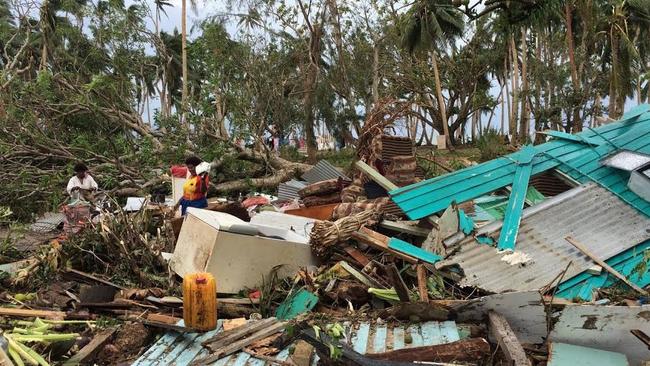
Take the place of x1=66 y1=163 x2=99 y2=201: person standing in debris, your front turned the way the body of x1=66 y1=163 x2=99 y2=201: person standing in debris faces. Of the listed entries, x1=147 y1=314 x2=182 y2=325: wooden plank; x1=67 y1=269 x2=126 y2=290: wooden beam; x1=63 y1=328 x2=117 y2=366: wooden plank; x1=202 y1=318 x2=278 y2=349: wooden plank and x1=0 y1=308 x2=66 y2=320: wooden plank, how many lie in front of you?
5

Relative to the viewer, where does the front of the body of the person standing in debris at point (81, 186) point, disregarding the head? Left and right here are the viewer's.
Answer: facing the viewer

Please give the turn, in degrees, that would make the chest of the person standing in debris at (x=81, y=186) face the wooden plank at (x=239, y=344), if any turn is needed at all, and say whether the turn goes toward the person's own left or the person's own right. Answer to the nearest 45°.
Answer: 0° — they already face it

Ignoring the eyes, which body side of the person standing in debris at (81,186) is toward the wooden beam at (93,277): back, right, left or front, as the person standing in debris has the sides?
front

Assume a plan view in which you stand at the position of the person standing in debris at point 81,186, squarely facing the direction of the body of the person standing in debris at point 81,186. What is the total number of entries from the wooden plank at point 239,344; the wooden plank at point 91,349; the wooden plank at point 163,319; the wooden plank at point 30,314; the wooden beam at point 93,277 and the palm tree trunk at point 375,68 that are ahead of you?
5

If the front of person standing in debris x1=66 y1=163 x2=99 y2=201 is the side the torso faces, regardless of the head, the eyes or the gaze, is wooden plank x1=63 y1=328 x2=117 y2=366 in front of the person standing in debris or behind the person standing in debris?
in front

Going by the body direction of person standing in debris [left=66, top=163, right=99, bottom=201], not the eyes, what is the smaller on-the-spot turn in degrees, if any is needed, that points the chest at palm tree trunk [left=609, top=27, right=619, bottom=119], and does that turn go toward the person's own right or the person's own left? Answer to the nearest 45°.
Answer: approximately 90° to the person's own left

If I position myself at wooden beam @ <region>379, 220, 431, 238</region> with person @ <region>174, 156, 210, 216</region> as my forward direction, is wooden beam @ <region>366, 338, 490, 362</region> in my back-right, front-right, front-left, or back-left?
back-left

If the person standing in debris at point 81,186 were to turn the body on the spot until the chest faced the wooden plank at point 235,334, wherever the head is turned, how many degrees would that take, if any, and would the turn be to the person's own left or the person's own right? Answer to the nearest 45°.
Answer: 0° — they already face it

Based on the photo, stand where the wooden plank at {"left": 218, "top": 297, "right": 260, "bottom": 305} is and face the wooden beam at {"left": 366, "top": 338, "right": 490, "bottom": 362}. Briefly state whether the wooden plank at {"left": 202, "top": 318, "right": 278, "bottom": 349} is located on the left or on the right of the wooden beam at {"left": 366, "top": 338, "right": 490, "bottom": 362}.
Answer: right

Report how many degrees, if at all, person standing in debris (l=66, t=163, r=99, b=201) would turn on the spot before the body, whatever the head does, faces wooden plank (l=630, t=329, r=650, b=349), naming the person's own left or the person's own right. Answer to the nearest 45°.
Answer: approximately 45° to the person's own left

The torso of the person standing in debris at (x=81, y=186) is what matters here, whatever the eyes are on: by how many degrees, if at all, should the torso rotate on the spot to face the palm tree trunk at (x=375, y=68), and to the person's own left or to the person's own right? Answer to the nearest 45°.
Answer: approximately 135° to the person's own left

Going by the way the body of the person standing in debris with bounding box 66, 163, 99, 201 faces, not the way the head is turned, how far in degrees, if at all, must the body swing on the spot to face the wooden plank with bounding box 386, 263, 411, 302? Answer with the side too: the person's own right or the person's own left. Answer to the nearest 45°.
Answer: approximately 45° to the person's own left

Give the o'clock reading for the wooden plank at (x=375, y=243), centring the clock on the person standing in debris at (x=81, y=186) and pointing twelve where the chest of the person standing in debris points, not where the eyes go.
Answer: The wooden plank is roughly at 11 o'clock from the person standing in debris.

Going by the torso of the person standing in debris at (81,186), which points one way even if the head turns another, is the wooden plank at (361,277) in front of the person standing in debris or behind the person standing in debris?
in front
